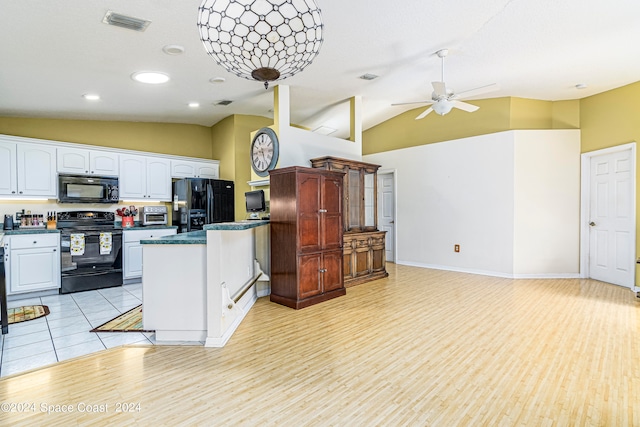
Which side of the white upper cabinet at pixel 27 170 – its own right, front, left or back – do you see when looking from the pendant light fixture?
front

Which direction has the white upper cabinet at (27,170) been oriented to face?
toward the camera

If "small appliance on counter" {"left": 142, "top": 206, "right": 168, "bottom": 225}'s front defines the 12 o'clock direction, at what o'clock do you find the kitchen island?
The kitchen island is roughly at 12 o'clock from the small appliance on counter.

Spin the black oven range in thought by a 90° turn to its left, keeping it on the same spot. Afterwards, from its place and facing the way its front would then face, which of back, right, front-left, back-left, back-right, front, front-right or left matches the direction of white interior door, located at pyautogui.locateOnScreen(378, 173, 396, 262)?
front

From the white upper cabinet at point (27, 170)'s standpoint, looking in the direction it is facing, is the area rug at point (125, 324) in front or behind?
in front

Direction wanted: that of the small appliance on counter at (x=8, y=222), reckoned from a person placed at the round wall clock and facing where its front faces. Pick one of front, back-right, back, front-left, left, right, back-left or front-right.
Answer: front-right

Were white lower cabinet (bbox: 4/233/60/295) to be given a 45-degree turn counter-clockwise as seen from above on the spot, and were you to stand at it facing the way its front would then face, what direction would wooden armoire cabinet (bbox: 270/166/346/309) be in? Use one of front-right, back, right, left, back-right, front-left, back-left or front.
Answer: front

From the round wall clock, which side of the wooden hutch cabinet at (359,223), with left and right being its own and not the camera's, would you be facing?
right

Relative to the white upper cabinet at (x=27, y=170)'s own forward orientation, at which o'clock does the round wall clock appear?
The round wall clock is roughly at 10 o'clock from the white upper cabinet.

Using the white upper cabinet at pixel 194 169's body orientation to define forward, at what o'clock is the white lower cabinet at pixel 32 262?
The white lower cabinet is roughly at 2 o'clock from the white upper cabinet.

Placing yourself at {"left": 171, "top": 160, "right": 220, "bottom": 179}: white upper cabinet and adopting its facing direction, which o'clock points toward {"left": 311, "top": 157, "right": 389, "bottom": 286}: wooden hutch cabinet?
The wooden hutch cabinet is roughly at 10 o'clock from the white upper cabinet.
